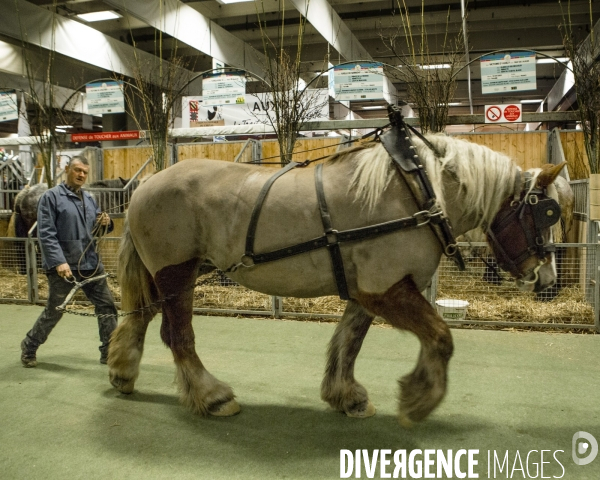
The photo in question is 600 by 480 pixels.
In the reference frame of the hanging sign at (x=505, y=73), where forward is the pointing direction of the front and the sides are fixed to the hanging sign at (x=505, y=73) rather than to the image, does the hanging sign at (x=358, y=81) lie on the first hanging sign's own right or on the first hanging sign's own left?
on the first hanging sign's own right

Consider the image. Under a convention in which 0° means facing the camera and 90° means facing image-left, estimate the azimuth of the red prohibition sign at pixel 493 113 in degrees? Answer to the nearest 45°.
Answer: approximately 0°

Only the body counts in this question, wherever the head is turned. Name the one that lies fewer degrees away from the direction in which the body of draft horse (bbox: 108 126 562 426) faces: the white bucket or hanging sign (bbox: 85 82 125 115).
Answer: the white bucket

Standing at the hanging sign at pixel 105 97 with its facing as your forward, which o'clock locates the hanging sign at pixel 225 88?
the hanging sign at pixel 225 88 is roughly at 10 o'clock from the hanging sign at pixel 105 97.

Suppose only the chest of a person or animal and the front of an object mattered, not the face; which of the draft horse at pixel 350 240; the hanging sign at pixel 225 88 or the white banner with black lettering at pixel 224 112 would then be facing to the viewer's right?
the draft horse

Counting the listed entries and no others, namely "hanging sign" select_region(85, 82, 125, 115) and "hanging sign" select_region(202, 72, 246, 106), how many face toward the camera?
2

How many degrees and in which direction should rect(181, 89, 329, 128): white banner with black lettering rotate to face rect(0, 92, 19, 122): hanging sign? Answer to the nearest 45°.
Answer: approximately 90° to its right
